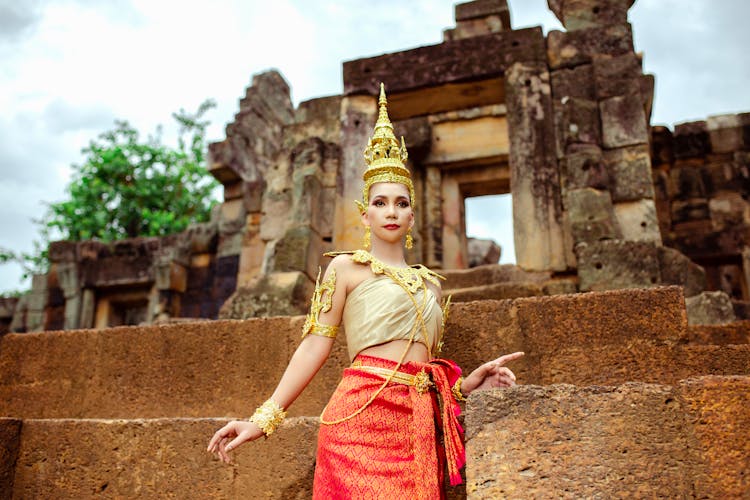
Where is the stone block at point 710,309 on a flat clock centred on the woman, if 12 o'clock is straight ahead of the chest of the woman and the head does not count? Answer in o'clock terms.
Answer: The stone block is roughly at 9 o'clock from the woman.

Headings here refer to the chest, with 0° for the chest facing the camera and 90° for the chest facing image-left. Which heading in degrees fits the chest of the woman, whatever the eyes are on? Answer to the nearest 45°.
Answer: approximately 315°

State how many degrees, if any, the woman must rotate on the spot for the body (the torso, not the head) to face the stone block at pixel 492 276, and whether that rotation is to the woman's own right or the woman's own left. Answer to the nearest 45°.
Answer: approximately 135° to the woman's own left

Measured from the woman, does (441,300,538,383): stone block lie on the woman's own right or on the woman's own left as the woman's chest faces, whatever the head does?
on the woman's own left

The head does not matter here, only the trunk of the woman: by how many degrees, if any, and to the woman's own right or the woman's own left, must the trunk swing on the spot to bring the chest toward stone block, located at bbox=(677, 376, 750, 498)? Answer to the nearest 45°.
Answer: approximately 45° to the woman's own left

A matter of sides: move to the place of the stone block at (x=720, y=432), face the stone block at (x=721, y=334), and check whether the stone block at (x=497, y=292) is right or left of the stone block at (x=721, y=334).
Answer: left
